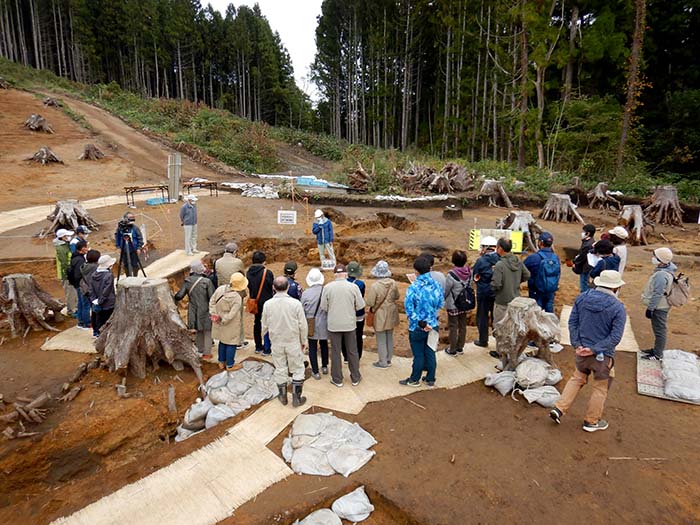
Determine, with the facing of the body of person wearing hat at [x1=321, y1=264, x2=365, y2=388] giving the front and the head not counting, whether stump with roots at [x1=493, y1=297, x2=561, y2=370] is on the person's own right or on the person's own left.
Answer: on the person's own right

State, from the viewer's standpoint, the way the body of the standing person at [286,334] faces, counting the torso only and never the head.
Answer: away from the camera

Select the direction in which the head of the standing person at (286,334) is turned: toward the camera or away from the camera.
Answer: away from the camera

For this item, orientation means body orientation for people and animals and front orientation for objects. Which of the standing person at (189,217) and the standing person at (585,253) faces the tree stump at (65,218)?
the standing person at (585,253)

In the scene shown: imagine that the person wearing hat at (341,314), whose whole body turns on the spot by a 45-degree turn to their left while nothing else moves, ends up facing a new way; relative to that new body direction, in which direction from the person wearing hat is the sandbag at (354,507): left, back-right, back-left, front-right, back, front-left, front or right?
back-left

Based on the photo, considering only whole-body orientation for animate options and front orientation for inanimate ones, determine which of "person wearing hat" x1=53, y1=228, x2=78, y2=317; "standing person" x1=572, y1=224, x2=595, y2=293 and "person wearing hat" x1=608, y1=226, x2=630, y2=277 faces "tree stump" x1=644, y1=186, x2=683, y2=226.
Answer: "person wearing hat" x1=53, y1=228, x2=78, y2=317

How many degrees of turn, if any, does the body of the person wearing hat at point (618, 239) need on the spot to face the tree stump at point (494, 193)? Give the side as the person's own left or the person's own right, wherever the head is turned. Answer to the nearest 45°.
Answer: approximately 90° to the person's own right

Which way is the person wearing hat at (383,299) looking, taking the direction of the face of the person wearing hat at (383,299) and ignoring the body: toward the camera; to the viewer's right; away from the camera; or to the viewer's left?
away from the camera

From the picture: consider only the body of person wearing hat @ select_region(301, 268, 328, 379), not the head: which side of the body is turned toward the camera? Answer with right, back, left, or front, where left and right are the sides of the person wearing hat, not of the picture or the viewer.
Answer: back

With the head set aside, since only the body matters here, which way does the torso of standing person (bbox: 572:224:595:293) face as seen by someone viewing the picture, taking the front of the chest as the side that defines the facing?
to the viewer's left

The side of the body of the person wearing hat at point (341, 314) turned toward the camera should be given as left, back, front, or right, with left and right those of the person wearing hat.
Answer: back

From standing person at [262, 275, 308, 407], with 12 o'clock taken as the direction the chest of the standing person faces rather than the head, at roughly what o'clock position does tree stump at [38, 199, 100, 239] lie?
The tree stump is roughly at 11 o'clock from the standing person.

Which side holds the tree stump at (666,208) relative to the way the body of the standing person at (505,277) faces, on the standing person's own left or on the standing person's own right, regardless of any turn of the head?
on the standing person's own right

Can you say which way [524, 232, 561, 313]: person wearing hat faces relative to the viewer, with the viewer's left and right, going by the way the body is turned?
facing away from the viewer and to the left of the viewer

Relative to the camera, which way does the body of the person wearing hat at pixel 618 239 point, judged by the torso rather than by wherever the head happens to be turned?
to the viewer's left
